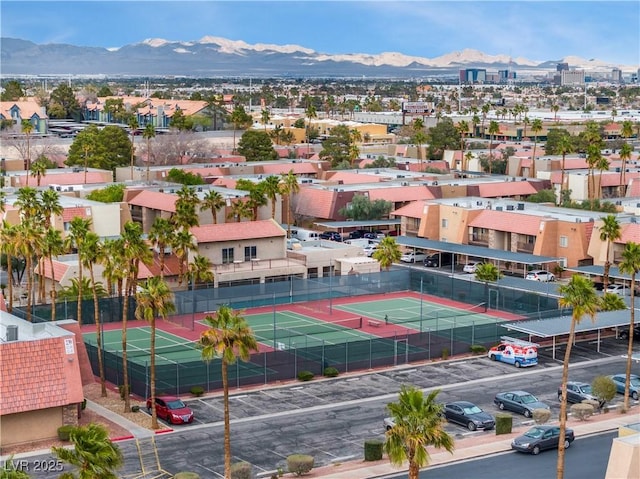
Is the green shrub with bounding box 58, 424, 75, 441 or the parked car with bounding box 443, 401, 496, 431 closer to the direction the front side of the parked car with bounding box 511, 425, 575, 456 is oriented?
the green shrub

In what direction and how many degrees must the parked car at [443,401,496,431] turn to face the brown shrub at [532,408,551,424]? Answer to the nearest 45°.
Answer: approximately 45° to its left

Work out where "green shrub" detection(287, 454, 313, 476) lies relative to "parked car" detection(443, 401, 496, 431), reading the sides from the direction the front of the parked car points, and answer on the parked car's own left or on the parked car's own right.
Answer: on the parked car's own right

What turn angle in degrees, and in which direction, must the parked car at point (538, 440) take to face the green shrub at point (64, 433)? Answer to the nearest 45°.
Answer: approximately 45° to its right

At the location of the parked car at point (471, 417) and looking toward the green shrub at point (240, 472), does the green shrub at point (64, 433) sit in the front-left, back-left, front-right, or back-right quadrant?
front-right

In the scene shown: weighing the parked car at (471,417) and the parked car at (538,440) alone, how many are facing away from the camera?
0

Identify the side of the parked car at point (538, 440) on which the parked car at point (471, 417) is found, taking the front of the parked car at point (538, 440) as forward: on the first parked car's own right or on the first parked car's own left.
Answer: on the first parked car's own right
